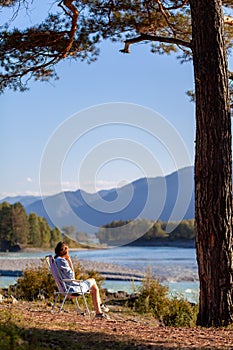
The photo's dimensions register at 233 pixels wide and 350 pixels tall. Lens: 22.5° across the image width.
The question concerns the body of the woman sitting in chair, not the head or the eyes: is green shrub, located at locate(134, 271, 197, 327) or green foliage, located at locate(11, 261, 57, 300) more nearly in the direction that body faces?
the green shrub

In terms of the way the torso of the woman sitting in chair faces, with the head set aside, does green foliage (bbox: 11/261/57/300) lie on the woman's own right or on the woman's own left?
on the woman's own left

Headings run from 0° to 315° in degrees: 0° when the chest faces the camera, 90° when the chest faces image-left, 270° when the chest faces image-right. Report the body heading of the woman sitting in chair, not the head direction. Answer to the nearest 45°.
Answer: approximately 270°
